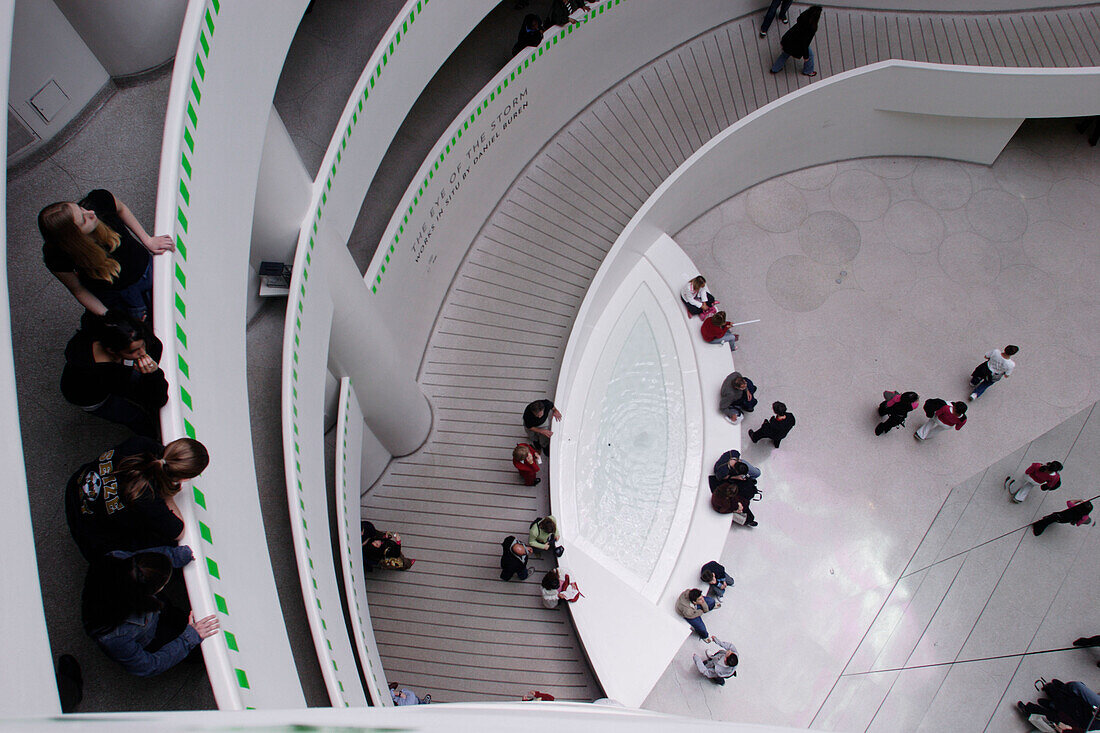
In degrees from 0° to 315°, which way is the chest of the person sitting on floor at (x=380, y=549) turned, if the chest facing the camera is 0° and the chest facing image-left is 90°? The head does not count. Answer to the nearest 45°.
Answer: approximately 270°

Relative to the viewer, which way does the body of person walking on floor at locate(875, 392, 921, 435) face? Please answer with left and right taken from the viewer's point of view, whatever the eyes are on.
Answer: facing to the right of the viewer

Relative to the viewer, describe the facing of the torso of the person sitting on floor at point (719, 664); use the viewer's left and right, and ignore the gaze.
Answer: facing to the left of the viewer

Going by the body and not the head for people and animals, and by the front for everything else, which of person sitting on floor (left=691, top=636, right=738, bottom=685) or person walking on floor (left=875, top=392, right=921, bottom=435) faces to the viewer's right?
person walking on floor (left=875, top=392, right=921, bottom=435)

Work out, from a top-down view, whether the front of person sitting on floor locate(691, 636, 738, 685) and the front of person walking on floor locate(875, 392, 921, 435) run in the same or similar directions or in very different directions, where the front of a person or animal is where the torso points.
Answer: very different directions

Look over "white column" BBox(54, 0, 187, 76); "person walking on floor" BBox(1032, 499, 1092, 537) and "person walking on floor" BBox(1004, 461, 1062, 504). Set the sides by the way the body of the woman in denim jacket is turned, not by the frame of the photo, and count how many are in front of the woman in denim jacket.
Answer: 2
